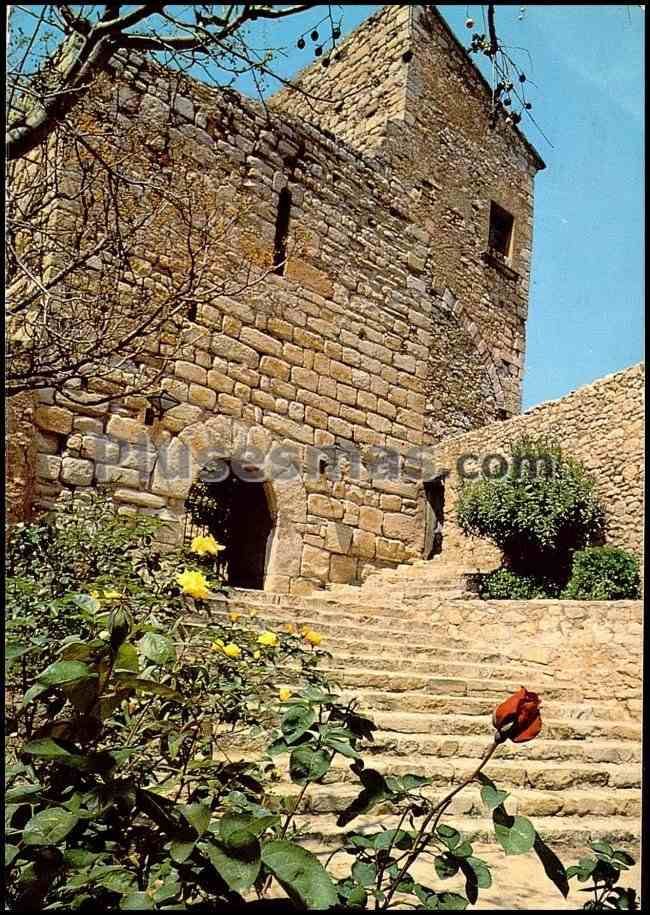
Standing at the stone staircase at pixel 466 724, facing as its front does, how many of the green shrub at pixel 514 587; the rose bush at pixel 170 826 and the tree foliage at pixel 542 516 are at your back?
2

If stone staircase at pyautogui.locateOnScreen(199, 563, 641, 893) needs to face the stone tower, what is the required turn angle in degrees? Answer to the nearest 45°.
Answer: approximately 135° to its right

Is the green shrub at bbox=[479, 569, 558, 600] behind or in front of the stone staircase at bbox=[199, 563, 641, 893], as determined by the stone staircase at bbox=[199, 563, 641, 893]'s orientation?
behind

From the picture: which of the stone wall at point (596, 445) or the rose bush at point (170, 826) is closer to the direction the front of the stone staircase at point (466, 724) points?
the rose bush

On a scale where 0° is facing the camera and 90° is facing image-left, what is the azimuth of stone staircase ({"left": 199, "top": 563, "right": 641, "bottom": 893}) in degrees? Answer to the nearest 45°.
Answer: approximately 0°

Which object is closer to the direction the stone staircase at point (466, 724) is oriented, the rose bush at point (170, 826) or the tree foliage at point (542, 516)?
the rose bush

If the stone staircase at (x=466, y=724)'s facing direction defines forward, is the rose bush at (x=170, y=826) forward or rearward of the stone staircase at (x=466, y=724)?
forward

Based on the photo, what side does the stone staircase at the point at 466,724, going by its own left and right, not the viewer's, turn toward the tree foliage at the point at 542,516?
back
